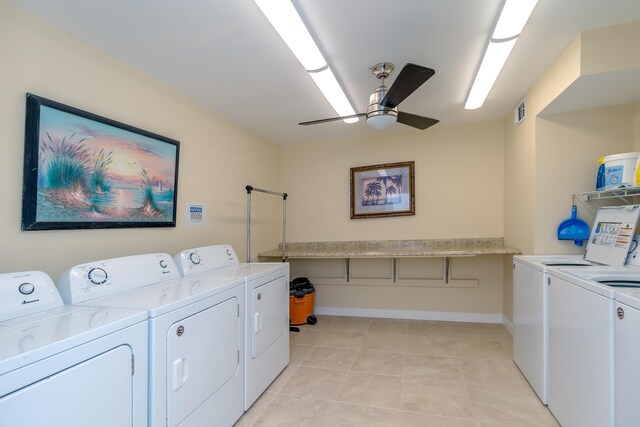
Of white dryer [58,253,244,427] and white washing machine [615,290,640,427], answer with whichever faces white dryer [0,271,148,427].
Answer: the white washing machine

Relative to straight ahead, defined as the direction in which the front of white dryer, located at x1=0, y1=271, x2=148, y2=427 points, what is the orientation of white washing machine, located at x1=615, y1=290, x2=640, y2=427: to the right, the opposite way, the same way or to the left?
the opposite way

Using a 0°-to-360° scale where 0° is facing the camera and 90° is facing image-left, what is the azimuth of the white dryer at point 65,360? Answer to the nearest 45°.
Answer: approximately 315°

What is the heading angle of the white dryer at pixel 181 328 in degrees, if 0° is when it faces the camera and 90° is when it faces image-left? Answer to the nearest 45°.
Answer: approximately 315°

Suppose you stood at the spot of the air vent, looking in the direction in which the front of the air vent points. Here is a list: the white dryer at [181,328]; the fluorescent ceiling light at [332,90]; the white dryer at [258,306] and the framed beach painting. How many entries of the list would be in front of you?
4

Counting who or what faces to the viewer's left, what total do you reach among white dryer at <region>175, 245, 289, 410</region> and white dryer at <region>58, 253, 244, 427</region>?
0

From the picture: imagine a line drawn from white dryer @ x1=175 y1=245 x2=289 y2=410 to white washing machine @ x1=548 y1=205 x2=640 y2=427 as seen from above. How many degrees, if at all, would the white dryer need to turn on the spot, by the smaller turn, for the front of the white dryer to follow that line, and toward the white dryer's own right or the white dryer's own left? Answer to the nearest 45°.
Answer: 0° — it already faces it

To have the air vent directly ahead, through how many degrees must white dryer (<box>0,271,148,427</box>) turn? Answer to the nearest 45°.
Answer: approximately 45° to its left

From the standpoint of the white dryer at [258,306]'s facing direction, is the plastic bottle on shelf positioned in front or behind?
in front
